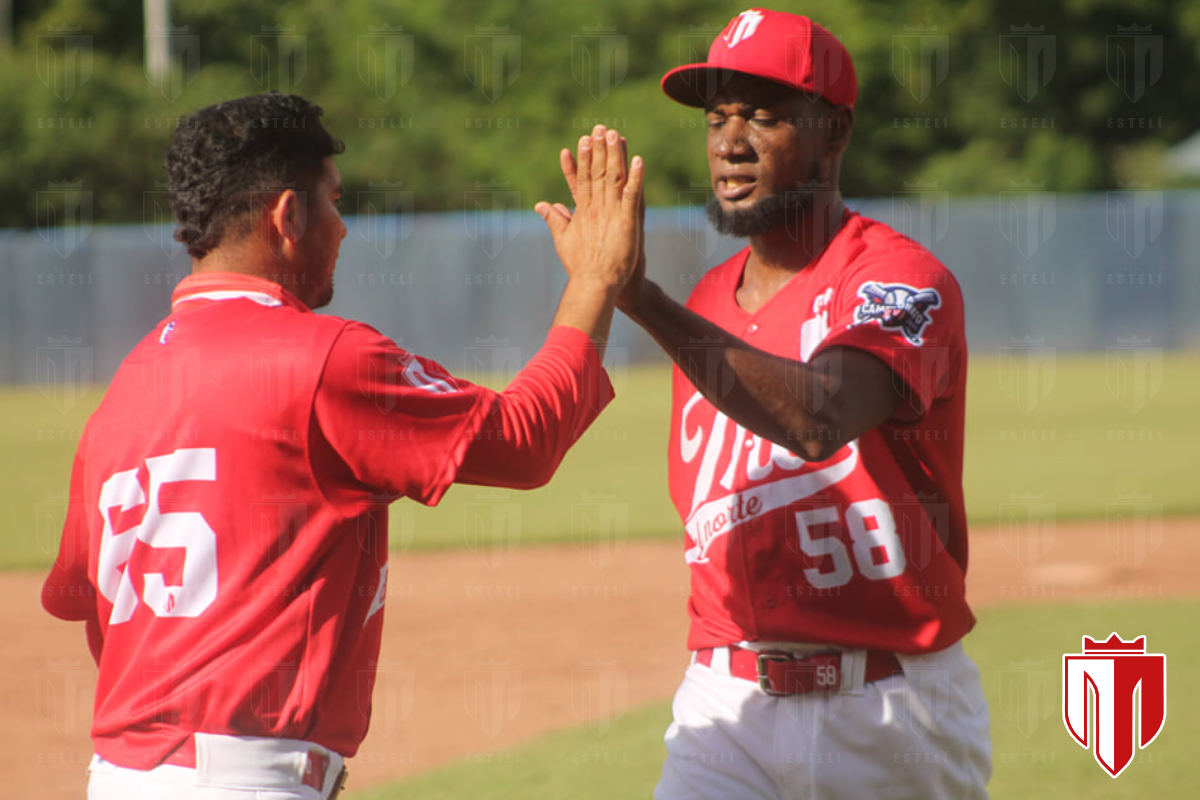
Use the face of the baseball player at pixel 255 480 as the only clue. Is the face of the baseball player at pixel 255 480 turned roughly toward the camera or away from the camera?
away from the camera

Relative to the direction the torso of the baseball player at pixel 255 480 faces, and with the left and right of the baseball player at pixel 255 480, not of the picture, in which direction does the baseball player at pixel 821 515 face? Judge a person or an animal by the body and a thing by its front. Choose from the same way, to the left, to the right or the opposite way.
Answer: the opposite way

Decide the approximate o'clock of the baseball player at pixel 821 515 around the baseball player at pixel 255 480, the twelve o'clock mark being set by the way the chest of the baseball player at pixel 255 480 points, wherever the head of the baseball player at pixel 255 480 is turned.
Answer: the baseball player at pixel 821 515 is roughly at 1 o'clock from the baseball player at pixel 255 480.

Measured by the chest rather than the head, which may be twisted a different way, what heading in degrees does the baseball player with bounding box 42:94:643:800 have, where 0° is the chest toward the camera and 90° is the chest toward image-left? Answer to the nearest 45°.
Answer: approximately 225°

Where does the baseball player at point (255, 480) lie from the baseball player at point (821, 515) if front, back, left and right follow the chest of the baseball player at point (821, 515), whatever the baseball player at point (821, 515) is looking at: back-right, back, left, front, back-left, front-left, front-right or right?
front

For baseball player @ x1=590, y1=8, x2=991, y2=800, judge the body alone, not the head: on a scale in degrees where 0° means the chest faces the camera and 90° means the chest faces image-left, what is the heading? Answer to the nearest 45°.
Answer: approximately 45°

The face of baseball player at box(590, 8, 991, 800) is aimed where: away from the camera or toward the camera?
toward the camera
